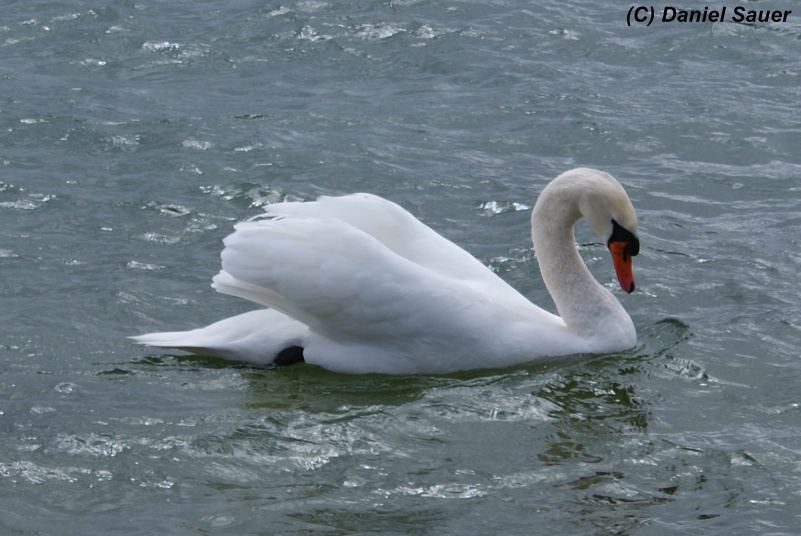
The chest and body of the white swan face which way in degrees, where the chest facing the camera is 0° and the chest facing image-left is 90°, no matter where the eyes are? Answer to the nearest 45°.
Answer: approximately 270°
